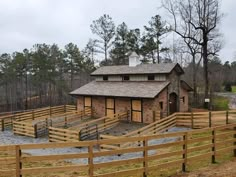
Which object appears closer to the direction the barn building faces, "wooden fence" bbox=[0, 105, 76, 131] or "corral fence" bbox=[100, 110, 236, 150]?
the corral fence

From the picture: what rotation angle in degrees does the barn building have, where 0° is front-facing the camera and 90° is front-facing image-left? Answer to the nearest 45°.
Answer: approximately 315°

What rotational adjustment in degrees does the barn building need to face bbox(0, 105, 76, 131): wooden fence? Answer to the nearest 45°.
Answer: approximately 135° to its right
